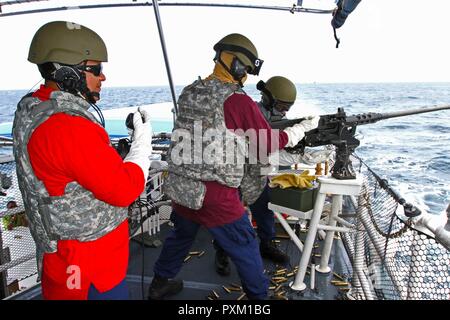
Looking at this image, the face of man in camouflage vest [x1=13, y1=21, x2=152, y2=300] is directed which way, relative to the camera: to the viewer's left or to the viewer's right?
to the viewer's right

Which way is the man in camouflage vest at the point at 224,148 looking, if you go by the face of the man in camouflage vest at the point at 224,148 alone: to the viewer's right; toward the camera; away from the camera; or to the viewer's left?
to the viewer's right

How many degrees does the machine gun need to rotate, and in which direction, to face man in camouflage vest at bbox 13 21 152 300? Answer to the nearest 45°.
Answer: approximately 135° to its right

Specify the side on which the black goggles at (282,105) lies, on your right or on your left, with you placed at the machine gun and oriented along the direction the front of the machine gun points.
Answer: on your left

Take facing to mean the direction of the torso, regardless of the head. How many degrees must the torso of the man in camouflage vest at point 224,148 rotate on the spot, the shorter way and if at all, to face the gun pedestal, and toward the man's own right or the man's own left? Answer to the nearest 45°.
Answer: approximately 45° to the man's own right

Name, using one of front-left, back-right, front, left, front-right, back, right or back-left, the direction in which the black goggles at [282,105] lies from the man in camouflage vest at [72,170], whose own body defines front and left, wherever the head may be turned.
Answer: front-left

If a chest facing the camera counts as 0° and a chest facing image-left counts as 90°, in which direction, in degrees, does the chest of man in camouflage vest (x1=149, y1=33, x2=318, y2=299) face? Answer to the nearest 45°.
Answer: approximately 225°

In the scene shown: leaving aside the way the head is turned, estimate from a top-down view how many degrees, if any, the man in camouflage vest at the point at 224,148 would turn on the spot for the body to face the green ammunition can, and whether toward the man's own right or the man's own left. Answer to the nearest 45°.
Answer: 0° — they already face it

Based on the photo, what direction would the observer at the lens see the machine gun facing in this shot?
facing to the right of the viewer

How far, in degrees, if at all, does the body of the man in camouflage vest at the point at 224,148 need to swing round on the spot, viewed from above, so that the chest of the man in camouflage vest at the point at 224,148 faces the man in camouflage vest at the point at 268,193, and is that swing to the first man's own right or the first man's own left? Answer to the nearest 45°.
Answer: approximately 45° to the first man's own left

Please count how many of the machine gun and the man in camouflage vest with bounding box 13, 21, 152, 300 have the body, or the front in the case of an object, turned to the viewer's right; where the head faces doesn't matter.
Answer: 2

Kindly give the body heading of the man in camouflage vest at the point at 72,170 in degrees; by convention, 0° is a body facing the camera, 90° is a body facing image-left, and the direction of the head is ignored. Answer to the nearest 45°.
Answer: approximately 270°
